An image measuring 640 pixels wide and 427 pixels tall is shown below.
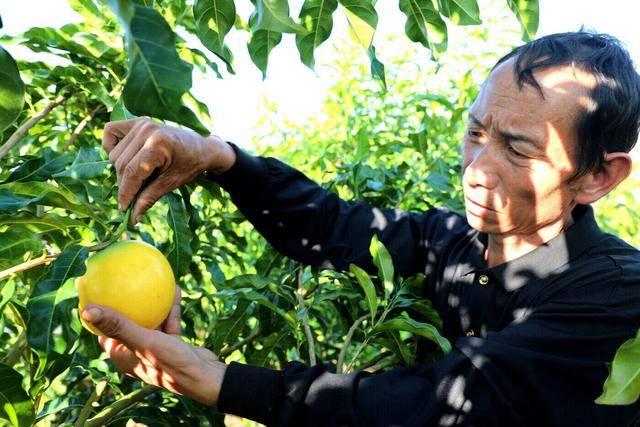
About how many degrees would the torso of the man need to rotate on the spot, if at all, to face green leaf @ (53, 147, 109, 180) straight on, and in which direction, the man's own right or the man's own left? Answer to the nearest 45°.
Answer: approximately 45° to the man's own right

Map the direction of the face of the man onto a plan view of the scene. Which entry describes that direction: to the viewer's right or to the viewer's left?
to the viewer's left

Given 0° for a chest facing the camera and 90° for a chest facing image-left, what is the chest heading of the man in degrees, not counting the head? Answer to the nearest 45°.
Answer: approximately 45°

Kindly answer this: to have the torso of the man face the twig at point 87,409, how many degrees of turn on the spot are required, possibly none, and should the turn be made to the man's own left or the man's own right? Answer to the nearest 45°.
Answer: approximately 45° to the man's own right

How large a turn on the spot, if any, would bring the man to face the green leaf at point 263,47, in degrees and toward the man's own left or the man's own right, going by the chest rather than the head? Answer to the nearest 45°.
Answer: approximately 45° to the man's own right

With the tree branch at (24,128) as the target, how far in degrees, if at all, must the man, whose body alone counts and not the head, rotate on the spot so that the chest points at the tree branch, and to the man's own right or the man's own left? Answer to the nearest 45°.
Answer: approximately 45° to the man's own right

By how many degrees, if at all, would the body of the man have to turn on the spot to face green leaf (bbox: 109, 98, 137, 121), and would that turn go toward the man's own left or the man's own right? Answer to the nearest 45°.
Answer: approximately 45° to the man's own right

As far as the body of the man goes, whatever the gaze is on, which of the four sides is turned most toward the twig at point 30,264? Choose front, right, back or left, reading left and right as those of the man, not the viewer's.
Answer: front
